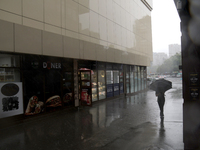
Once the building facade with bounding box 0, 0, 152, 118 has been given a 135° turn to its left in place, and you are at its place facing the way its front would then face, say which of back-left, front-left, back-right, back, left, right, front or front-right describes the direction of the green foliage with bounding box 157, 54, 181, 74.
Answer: front-right

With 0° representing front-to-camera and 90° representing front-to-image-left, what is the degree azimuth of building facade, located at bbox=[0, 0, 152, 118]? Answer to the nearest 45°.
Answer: approximately 315°
